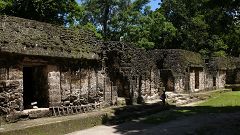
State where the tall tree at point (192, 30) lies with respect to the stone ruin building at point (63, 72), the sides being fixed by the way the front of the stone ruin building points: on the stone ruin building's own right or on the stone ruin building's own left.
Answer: on the stone ruin building's own left

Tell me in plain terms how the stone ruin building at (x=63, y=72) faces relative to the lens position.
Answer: facing the viewer and to the right of the viewer
